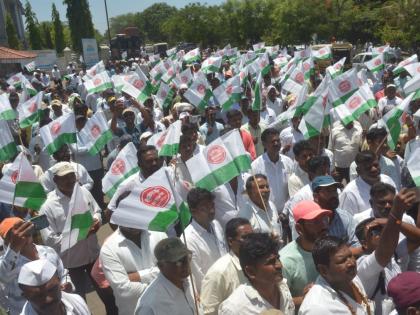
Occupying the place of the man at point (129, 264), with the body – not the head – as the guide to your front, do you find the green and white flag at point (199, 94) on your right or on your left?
on your left

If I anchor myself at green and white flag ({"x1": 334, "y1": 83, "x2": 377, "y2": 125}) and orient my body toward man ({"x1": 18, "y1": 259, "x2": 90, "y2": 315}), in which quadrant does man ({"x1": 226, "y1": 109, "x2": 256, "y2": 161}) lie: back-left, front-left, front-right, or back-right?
front-right

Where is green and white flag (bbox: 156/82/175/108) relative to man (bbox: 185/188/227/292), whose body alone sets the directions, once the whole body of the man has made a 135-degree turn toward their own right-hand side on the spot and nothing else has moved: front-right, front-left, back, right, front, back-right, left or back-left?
right

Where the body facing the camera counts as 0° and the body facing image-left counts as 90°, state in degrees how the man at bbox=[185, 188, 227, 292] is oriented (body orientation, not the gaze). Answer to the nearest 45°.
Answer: approximately 315°

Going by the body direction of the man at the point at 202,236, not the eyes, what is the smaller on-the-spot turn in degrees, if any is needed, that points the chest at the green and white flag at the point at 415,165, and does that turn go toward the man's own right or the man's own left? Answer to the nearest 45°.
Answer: approximately 45° to the man's own left

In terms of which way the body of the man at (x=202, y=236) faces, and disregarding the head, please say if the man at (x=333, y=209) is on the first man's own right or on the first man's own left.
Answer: on the first man's own left

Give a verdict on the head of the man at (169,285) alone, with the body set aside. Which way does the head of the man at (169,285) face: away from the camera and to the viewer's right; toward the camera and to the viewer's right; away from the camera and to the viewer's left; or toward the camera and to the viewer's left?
toward the camera and to the viewer's right

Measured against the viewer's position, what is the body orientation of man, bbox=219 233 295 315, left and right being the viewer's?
facing the viewer and to the right of the viewer

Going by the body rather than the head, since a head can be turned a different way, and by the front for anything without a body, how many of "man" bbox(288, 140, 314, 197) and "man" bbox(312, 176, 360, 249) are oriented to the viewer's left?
0

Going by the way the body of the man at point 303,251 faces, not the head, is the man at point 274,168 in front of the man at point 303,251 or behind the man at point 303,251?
behind
